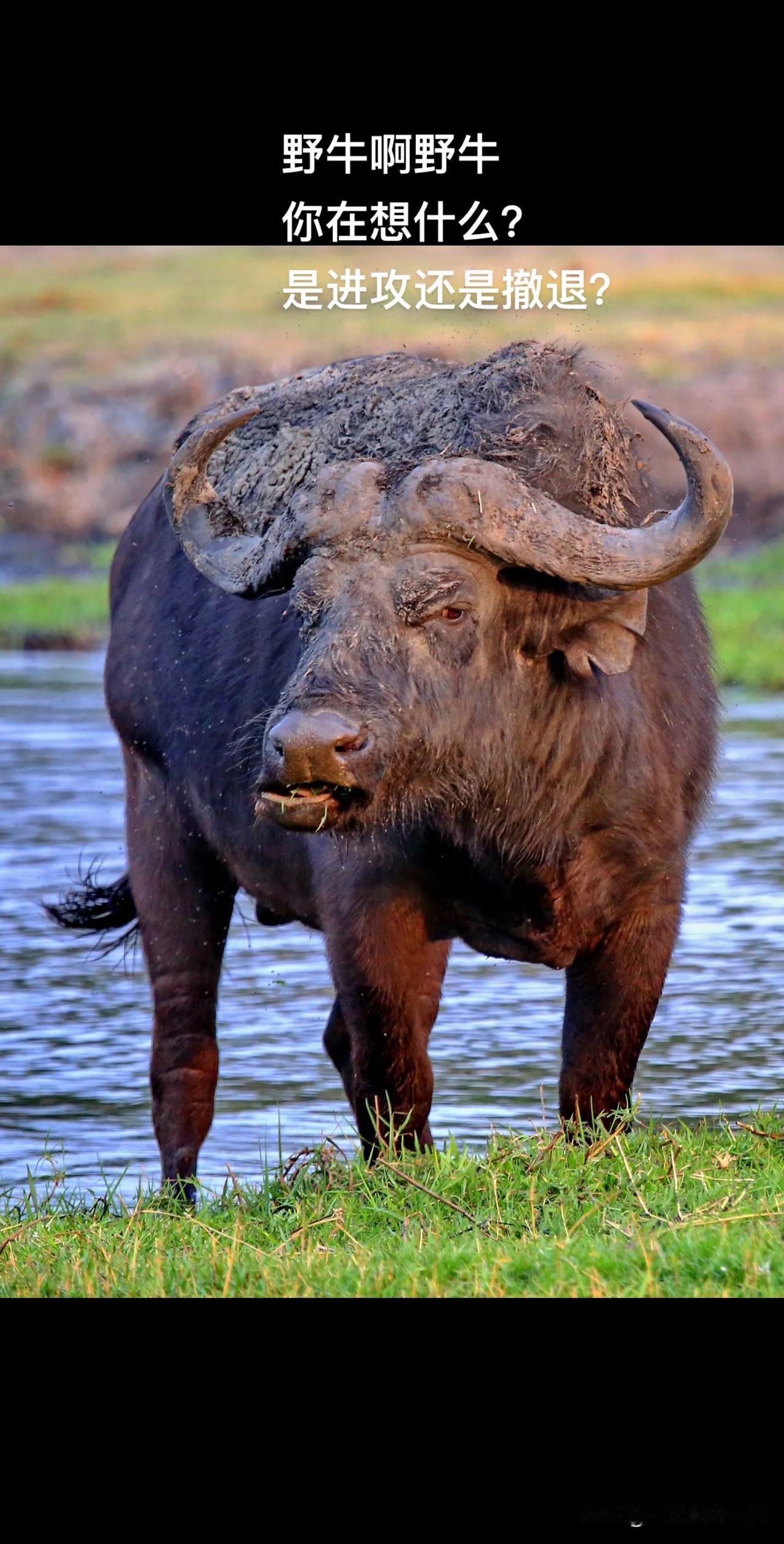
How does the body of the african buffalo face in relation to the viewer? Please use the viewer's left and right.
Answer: facing the viewer and to the right of the viewer
